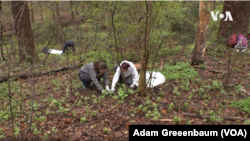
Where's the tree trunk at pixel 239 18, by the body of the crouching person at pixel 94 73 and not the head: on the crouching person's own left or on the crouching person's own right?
on the crouching person's own left

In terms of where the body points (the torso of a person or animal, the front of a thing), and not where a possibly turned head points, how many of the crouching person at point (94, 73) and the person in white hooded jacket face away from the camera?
0

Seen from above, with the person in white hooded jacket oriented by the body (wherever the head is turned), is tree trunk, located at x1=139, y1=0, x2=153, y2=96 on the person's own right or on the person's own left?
on the person's own left

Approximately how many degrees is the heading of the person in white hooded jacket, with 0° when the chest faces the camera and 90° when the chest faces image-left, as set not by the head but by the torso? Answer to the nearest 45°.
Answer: approximately 45°

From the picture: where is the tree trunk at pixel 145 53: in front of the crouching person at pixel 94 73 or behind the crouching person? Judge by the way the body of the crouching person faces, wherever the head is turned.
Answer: in front

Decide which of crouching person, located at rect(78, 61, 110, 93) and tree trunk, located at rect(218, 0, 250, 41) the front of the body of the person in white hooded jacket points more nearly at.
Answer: the crouching person

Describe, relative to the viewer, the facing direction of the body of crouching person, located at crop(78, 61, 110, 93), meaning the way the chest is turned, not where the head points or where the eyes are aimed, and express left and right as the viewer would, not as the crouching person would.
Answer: facing the viewer and to the right of the viewer

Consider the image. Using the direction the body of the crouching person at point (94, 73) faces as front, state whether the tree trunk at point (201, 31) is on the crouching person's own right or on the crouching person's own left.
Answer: on the crouching person's own left
